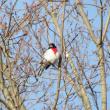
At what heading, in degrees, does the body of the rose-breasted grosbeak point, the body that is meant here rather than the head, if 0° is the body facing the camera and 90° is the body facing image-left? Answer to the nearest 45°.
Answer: approximately 315°
